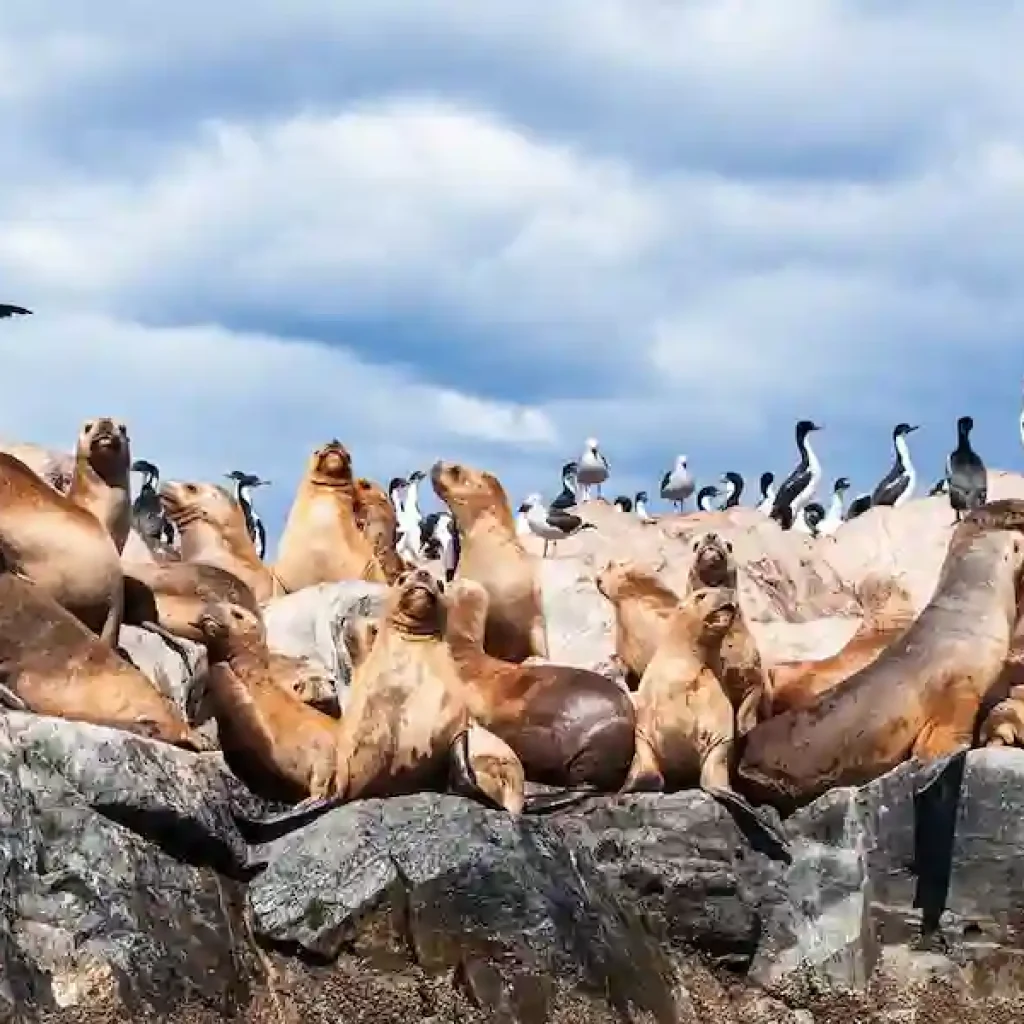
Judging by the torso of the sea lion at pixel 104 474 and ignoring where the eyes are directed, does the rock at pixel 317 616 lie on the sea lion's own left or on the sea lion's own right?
on the sea lion's own left

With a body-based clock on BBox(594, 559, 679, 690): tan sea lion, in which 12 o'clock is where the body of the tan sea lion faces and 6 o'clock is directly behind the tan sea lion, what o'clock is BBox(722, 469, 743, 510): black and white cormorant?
The black and white cormorant is roughly at 3 o'clock from the tan sea lion.

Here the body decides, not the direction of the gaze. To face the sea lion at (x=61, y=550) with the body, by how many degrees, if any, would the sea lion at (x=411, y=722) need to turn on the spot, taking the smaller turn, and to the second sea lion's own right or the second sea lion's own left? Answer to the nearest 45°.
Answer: approximately 135° to the second sea lion's own right

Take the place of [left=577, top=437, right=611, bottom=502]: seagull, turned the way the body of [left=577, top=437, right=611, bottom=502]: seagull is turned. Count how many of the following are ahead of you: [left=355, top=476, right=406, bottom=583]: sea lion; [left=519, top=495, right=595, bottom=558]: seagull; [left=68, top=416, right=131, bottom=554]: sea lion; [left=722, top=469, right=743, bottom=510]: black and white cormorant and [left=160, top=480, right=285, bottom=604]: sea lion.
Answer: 4

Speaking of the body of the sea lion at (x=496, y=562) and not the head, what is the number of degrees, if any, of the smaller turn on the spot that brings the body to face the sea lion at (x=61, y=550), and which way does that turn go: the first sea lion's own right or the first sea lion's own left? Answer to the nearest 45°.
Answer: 0° — it already faces it

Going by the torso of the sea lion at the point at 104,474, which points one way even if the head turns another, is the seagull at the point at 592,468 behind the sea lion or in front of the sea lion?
behind

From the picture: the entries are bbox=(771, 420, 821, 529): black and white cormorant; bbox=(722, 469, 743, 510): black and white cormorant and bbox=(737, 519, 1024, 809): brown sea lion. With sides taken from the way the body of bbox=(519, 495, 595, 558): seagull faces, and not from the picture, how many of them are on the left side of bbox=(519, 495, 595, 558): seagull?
1

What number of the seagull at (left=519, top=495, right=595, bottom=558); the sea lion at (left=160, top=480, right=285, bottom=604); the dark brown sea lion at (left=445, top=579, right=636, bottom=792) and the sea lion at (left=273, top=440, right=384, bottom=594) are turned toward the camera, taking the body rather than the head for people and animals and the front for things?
1

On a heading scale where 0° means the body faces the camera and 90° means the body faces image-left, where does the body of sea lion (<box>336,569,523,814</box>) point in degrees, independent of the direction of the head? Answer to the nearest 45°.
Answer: approximately 0°

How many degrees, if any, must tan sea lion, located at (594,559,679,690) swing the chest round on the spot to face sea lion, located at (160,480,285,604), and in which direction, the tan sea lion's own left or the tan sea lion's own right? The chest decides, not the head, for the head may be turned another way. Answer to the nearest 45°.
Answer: approximately 45° to the tan sea lion's own right
